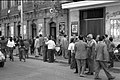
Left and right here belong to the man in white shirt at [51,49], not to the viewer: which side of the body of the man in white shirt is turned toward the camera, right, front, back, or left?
back

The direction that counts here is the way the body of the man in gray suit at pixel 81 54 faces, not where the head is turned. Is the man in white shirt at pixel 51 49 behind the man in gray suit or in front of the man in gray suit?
in front

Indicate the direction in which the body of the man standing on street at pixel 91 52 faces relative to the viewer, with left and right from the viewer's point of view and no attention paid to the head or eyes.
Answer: facing to the left of the viewer

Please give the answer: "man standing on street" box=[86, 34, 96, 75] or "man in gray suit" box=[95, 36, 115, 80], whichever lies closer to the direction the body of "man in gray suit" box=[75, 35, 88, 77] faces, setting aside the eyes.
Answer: the man standing on street

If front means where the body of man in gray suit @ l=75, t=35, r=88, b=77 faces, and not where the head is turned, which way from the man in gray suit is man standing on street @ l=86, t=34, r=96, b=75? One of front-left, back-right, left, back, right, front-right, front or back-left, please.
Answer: front-right

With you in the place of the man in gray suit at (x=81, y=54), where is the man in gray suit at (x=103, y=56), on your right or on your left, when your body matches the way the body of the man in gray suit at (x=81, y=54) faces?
on your right

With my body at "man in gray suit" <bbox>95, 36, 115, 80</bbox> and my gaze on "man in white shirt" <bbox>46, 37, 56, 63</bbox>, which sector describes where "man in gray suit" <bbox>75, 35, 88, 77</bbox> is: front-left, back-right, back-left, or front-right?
front-left

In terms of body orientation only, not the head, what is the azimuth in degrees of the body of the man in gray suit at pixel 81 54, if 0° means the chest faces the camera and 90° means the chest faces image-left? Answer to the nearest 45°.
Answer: approximately 180°

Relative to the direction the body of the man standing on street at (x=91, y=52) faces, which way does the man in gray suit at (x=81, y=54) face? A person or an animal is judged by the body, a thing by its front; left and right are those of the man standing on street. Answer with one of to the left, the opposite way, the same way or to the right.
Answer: to the right

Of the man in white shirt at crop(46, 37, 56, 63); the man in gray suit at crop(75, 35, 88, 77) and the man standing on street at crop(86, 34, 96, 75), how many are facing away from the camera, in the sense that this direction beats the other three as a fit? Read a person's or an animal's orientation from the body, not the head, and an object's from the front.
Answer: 2
